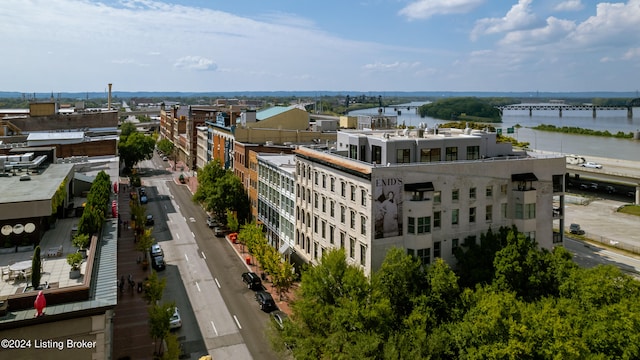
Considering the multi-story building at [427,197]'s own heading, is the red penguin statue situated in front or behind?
in front

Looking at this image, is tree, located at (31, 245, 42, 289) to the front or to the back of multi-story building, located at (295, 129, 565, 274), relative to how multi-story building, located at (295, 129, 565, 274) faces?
to the front

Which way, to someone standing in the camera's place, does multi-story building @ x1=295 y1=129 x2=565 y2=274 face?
facing the viewer and to the left of the viewer
